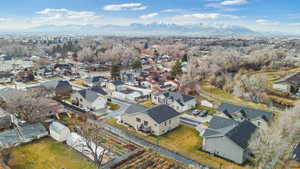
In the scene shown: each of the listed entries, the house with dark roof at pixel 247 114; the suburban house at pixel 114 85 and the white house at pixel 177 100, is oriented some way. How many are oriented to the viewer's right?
0

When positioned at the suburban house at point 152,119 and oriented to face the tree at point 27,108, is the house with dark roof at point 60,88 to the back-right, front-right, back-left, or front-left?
front-right

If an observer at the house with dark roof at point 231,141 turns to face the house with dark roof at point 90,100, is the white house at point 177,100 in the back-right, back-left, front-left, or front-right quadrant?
front-right

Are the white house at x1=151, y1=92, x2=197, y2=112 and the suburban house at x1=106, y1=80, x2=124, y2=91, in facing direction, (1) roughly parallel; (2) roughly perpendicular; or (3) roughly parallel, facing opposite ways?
roughly parallel

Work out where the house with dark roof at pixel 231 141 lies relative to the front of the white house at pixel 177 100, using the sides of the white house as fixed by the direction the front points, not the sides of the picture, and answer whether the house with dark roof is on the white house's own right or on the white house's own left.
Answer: on the white house's own left

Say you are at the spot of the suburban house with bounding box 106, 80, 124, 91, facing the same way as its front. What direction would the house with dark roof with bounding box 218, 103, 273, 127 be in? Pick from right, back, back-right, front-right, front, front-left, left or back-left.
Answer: left

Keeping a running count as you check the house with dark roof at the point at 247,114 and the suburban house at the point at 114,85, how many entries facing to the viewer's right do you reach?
0

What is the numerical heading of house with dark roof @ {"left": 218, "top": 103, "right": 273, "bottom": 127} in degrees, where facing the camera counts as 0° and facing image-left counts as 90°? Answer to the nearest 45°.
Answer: approximately 45°

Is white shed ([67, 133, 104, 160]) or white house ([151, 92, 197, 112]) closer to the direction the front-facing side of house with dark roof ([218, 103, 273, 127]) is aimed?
the white shed

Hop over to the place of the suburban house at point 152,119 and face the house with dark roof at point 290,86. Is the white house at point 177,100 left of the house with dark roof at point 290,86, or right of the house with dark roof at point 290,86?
left

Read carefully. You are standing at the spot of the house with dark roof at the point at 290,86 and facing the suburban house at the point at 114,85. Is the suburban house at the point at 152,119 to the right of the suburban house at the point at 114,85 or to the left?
left

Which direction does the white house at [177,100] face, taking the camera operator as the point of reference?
facing the viewer and to the left of the viewer
